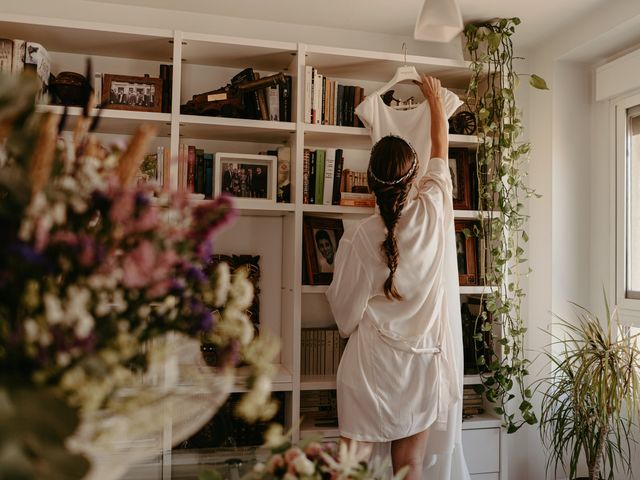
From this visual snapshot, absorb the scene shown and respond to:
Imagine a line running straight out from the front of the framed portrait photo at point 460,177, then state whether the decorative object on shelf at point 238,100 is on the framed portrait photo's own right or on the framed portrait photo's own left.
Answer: on the framed portrait photo's own right

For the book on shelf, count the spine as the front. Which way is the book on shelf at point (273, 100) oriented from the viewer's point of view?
toward the camera

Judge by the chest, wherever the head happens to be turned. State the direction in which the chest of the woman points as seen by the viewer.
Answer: away from the camera

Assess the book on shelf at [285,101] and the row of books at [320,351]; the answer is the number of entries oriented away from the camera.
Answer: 0

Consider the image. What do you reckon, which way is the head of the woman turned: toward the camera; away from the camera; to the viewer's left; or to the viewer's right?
away from the camera

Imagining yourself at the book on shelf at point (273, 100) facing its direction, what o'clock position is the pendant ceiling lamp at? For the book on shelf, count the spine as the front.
The pendant ceiling lamp is roughly at 11 o'clock from the book on shelf.

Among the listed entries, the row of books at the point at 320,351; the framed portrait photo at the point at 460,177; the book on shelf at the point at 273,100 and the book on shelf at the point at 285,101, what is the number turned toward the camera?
4

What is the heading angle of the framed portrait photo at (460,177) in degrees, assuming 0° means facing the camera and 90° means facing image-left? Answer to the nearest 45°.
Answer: approximately 0°

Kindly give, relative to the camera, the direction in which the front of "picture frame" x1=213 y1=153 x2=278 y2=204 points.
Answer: facing the viewer

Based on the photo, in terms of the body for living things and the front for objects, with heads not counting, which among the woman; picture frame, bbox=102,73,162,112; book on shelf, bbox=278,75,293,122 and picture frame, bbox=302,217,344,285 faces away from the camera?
the woman

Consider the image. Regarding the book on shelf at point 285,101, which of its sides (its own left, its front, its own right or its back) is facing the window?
left

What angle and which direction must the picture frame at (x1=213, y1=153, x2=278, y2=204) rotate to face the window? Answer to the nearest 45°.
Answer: approximately 90° to its left

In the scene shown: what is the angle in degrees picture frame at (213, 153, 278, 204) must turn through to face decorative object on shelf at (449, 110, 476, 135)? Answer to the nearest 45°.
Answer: approximately 90° to its left

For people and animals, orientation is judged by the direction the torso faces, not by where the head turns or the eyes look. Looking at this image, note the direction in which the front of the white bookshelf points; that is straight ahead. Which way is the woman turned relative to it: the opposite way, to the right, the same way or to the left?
the opposite way

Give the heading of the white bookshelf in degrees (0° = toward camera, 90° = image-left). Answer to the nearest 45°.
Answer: approximately 0°

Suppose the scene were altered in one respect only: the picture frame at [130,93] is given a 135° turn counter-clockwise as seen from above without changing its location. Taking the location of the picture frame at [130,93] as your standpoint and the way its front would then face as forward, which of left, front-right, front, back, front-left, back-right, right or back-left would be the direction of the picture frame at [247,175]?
front-right

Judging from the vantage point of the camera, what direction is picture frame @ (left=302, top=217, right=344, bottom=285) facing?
facing the viewer and to the right of the viewer
